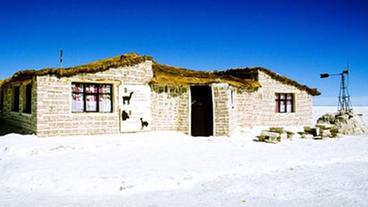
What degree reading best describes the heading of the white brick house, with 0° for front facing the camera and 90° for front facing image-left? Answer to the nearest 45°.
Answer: approximately 0°

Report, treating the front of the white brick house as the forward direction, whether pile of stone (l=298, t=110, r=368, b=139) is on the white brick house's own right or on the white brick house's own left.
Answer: on the white brick house's own left

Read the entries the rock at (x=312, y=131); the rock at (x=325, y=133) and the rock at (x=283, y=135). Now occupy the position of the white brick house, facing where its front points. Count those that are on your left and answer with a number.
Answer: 3

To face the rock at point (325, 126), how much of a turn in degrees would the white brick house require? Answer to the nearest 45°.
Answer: approximately 90° to its left

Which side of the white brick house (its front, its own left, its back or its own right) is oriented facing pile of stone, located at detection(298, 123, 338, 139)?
left

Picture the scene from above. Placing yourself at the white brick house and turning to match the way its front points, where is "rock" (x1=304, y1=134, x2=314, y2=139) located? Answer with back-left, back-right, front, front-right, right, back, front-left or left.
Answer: left

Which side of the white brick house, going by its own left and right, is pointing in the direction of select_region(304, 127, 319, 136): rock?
left

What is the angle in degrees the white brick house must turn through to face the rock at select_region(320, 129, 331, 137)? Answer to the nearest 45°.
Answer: approximately 90° to its left

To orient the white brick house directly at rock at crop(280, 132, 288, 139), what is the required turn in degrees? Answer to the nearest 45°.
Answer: approximately 90° to its left
